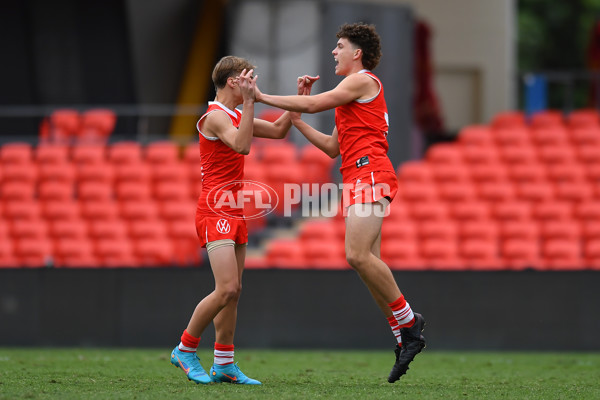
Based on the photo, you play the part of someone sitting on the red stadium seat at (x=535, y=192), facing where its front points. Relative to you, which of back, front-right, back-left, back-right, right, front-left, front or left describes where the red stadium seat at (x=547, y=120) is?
back

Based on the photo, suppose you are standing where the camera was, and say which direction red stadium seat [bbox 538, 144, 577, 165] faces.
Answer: facing the viewer

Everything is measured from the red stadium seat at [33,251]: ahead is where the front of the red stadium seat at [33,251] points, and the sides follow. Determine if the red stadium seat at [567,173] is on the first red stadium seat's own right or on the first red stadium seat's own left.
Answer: on the first red stadium seat's own left

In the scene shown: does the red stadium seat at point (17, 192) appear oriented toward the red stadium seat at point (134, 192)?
no

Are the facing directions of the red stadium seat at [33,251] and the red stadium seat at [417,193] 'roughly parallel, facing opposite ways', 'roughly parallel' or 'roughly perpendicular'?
roughly parallel

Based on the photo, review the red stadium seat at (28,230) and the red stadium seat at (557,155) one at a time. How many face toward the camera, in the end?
2

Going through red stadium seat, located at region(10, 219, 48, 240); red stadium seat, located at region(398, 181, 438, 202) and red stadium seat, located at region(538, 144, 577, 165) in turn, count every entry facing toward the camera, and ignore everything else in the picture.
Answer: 3

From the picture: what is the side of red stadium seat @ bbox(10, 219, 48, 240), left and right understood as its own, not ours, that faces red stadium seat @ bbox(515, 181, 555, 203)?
left

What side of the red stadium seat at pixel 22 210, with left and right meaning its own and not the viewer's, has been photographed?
front

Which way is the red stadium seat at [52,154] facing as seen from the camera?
toward the camera

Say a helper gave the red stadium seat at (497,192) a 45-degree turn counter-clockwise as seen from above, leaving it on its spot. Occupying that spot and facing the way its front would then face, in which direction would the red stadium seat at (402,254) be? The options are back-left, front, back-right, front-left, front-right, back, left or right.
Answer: right

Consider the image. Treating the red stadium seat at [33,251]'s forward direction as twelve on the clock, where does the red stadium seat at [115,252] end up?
the red stadium seat at [115,252] is roughly at 10 o'clock from the red stadium seat at [33,251].

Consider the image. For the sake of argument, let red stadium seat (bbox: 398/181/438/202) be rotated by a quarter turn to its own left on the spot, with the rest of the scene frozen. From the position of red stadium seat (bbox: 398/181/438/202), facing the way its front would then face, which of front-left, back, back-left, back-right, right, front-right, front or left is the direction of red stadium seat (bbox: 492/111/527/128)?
front-left

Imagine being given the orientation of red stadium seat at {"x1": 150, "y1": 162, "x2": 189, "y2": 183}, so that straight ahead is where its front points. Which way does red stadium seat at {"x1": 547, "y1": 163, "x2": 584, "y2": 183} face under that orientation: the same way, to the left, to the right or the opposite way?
the same way

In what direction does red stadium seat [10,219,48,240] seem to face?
toward the camera

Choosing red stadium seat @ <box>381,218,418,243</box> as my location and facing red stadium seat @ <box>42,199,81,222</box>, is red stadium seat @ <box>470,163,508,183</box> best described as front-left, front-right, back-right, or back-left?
back-right

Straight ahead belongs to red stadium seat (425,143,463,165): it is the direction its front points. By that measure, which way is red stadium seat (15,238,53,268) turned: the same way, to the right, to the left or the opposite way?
the same way
